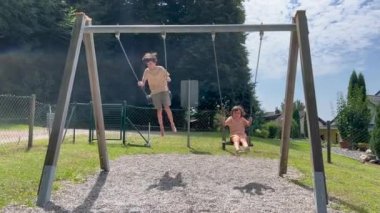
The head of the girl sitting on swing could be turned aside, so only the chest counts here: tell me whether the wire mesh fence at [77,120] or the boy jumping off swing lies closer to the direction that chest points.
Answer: the boy jumping off swing

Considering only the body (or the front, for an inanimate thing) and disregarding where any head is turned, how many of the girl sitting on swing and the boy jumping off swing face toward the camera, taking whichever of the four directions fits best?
2

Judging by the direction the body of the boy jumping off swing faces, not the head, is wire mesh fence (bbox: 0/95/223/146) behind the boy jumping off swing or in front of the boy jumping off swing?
behind

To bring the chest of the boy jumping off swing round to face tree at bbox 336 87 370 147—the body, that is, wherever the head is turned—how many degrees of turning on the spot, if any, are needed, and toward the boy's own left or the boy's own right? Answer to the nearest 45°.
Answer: approximately 135° to the boy's own left

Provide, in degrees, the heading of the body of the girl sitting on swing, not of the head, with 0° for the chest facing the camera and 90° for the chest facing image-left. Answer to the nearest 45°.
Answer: approximately 0°

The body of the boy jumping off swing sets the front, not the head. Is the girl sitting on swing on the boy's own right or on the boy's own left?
on the boy's own left
